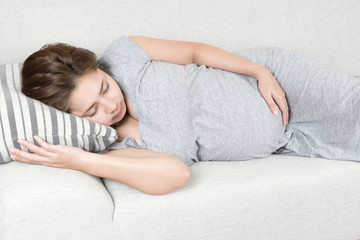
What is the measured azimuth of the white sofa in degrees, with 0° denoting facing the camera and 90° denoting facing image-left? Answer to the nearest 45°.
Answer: approximately 0°
